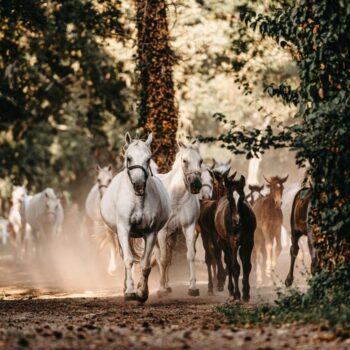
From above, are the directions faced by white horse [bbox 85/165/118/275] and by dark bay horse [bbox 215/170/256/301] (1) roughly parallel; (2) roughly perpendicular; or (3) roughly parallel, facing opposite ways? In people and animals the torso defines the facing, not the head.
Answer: roughly parallel

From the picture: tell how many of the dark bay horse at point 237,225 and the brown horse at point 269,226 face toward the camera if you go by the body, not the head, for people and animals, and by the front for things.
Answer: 2

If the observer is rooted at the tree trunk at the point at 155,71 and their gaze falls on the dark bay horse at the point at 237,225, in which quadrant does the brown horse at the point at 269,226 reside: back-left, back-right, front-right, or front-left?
front-left

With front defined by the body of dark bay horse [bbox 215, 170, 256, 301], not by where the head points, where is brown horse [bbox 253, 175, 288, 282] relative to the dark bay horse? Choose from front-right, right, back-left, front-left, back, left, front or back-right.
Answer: back

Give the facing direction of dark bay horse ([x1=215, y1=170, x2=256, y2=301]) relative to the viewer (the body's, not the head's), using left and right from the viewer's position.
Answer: facing the viewer

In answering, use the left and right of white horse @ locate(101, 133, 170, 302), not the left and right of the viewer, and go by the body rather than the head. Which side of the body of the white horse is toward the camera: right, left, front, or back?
front

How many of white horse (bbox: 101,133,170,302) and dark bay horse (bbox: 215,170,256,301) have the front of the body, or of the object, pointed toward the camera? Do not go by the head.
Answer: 2

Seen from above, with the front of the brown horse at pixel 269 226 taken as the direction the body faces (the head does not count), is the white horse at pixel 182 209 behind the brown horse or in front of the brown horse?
in front

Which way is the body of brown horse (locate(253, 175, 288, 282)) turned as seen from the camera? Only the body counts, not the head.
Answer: toward the camera

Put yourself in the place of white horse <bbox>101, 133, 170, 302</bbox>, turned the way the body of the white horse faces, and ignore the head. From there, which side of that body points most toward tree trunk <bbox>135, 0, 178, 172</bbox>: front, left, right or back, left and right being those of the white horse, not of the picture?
back

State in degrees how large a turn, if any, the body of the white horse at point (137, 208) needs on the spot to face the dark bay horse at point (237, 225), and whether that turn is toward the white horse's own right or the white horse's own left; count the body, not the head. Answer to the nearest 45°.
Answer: approximately 90° to the white horse's own left

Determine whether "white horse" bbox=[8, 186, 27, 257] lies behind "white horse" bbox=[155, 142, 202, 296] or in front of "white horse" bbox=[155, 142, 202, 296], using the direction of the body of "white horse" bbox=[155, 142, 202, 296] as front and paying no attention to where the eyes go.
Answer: behind
